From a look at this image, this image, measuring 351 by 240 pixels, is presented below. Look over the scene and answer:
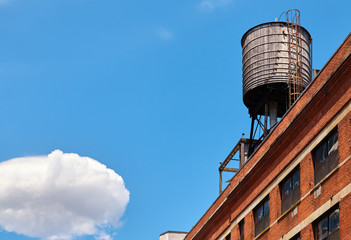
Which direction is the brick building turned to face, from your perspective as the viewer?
facing the viewer and to the left of the viewer
